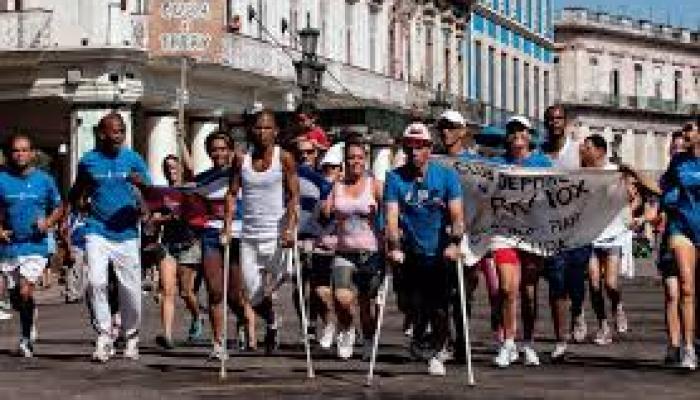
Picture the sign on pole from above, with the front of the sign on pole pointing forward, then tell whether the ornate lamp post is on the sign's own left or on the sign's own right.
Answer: on the sign's own left

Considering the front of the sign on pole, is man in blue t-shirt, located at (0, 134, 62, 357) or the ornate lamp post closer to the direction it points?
the man in blue t-shirt

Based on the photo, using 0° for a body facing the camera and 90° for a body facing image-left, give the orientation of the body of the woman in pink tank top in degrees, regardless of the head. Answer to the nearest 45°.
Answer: approximately 0°

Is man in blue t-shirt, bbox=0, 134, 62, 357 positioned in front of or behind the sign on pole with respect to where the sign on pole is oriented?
in front

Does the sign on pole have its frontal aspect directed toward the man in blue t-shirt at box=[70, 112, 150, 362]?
yes

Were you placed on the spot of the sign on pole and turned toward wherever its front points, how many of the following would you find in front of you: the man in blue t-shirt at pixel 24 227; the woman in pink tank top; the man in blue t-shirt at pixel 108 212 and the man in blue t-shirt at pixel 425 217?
4

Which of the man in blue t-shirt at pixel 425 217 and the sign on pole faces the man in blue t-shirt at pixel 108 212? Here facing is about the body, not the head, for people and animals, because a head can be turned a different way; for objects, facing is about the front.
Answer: the sign on pole

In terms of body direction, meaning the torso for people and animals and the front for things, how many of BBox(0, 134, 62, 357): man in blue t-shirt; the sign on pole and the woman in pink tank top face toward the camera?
3

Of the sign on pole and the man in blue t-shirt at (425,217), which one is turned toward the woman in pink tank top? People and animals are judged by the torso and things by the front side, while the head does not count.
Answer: the sign on pole

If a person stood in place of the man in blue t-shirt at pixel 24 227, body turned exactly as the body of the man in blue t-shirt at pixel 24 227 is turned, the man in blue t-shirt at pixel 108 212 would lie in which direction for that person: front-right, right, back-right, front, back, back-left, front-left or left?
front-left

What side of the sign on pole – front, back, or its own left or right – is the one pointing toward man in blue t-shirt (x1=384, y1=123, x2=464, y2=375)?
front

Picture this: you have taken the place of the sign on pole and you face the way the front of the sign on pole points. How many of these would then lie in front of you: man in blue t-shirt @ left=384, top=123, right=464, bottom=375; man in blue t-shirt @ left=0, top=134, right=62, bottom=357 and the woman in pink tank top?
3

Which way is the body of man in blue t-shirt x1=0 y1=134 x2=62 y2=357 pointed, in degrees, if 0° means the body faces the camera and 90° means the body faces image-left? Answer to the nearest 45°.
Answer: approximately 0°

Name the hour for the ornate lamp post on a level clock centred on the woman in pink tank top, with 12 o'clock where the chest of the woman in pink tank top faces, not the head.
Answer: The ornate lamp post is roughly at 6 o'clock from the woman in pink tank top.
